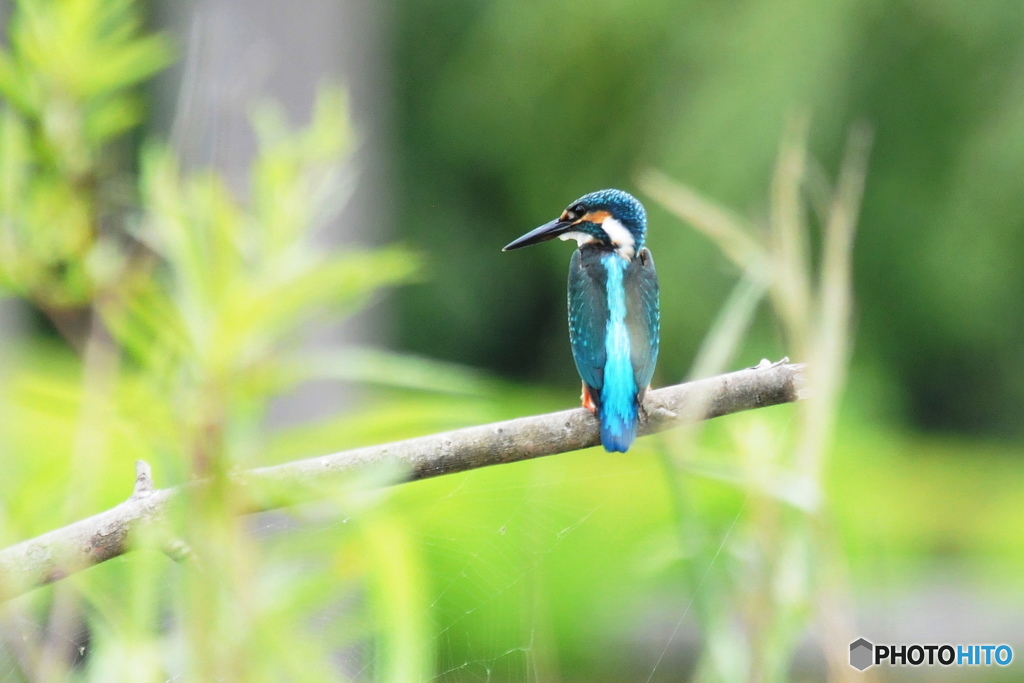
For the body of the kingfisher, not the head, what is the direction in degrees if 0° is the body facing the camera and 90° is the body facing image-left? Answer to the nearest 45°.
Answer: approximately 180°
